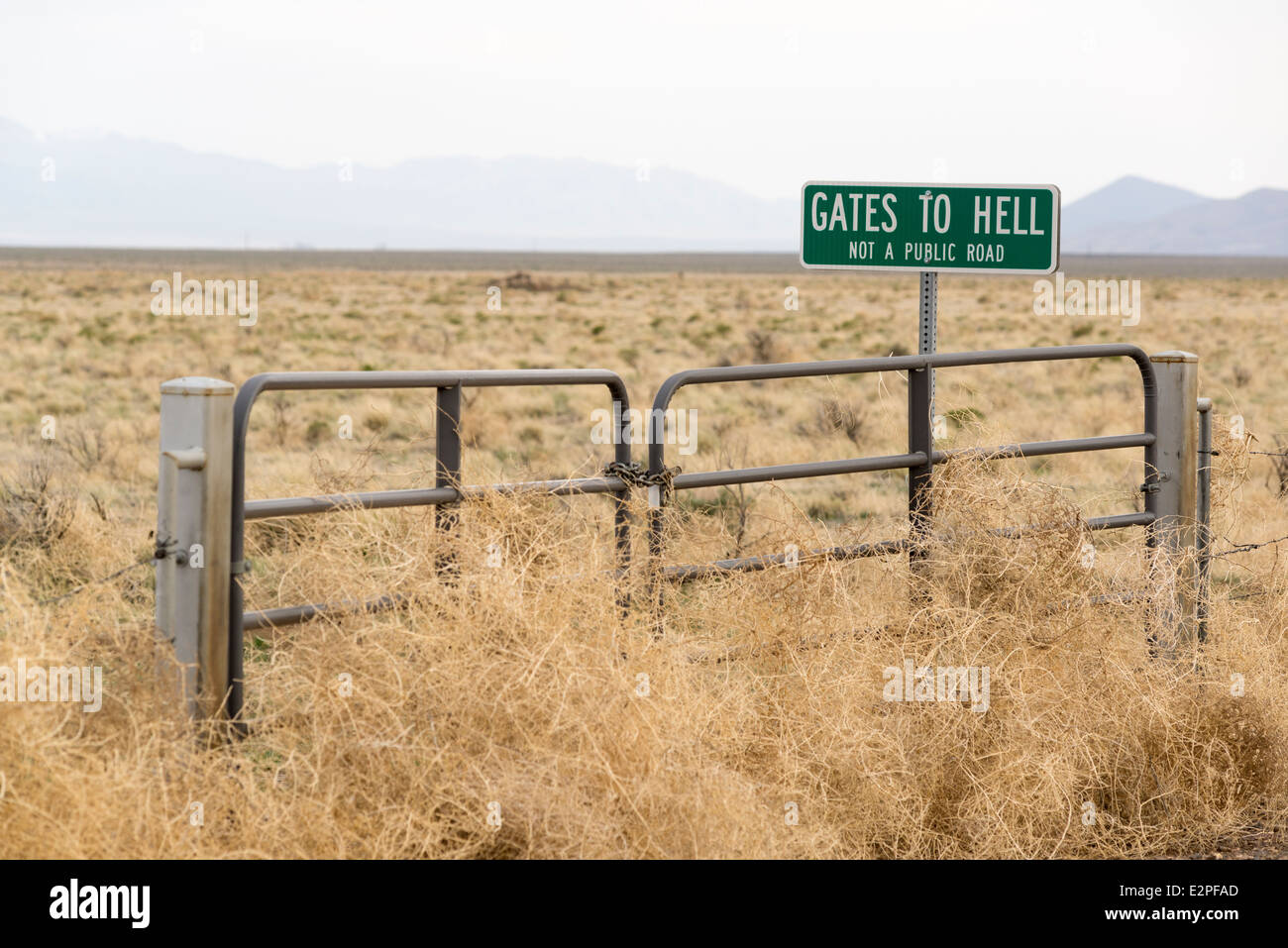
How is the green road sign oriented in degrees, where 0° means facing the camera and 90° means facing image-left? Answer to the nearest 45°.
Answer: approximately 0°
